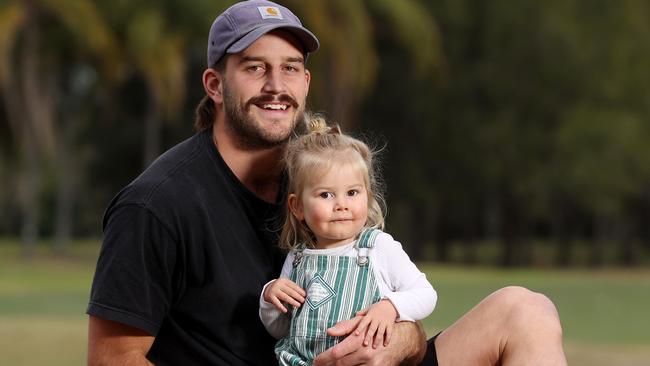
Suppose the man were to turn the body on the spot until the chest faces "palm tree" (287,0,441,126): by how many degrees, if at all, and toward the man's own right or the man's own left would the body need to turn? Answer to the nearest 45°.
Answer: approximately 135° to the man's own left

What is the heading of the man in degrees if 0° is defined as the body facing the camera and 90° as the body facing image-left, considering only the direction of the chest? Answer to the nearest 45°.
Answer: approximately 315°

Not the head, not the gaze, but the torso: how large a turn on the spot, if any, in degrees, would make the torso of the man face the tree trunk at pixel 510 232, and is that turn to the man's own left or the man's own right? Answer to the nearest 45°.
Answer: approximately 135° to the man's own left
